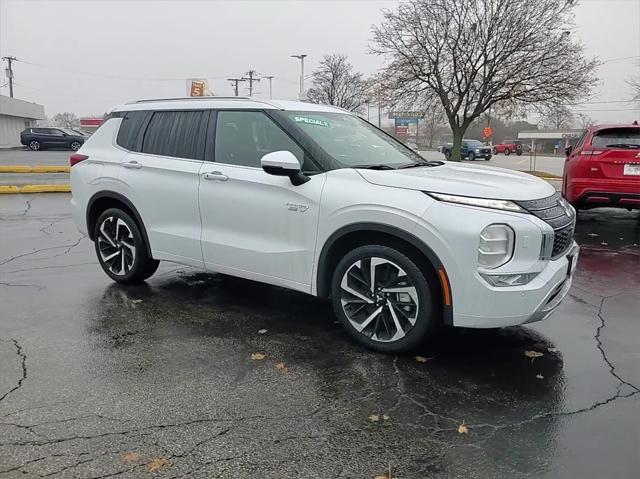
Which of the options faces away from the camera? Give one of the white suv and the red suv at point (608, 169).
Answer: the red suv

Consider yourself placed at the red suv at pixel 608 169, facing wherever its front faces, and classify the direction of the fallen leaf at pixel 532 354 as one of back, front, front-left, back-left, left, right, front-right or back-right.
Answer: back

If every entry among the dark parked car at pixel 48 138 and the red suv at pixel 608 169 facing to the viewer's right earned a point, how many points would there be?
1

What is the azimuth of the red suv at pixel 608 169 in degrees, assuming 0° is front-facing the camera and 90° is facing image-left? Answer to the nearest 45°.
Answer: approximately 180°

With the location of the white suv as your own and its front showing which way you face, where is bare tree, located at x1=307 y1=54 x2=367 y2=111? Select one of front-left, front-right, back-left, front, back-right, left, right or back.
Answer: back-left

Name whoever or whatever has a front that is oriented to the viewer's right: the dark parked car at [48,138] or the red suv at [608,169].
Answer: the dark parked car

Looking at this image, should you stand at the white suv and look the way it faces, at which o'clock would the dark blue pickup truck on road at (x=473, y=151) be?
The dark blue pickup truck on road is roughly at 8 o'clock from the white suv.

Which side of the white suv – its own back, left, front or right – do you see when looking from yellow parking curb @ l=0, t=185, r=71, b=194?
back

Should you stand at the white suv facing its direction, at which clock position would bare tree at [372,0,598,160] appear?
The bare tree is roughly at 8 o'clock from the white suv.

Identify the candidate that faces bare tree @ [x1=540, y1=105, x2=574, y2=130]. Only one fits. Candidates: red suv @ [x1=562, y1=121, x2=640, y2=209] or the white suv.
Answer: the red suv
